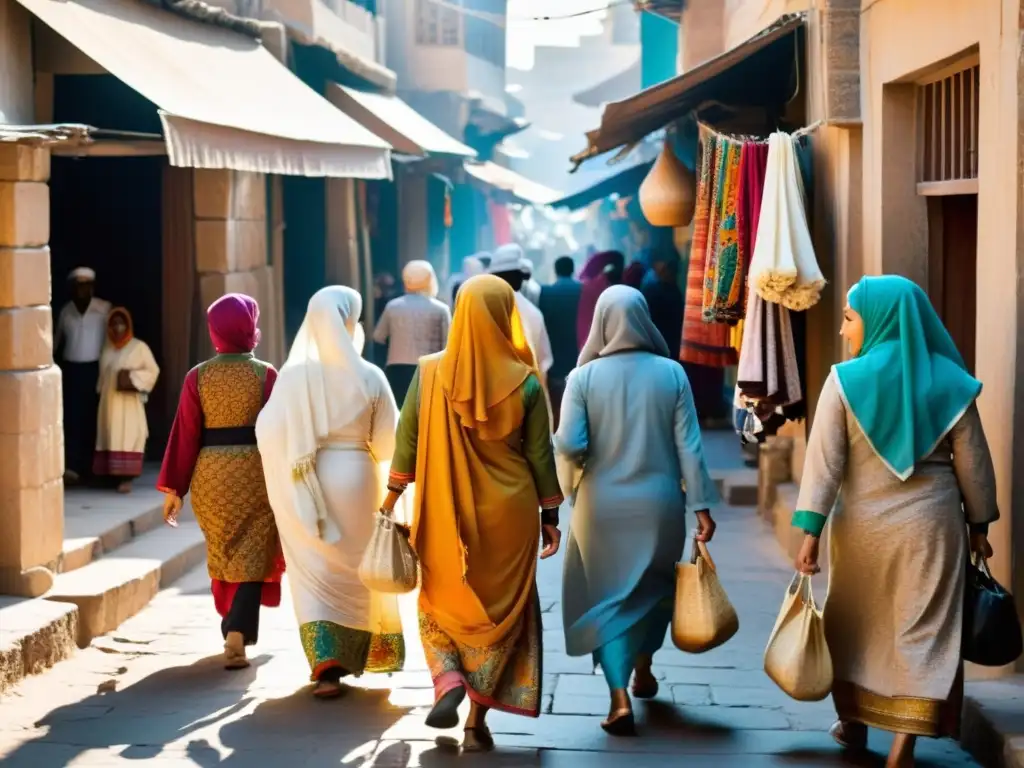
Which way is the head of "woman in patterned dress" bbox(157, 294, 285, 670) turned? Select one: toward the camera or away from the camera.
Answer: away from the camera

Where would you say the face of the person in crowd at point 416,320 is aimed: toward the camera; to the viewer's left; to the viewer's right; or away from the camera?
away from the camera

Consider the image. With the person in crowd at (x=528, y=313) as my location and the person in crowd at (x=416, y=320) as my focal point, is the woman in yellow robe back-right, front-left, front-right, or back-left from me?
back-left

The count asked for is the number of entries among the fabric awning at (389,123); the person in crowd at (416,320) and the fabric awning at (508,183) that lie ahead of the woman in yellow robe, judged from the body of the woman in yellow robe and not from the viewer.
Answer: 3

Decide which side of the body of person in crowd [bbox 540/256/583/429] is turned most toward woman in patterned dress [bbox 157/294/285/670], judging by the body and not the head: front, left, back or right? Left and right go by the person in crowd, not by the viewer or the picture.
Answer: back

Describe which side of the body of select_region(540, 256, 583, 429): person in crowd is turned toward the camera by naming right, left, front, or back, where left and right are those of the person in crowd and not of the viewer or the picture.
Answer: back

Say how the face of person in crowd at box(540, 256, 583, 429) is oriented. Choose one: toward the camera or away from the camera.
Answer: away from the camera

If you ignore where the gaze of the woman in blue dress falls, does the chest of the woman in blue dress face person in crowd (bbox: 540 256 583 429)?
yes

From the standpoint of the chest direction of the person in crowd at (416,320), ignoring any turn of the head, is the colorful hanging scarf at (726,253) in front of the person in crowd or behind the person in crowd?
behind

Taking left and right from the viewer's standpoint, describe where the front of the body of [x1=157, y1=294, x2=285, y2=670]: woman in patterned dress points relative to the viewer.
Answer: facing away from the viewer

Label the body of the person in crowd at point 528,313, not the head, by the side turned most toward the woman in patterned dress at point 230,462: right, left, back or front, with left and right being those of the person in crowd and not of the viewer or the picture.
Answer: back

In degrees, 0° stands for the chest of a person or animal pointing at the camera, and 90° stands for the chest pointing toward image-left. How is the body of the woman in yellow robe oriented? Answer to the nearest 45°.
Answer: approximately 180°

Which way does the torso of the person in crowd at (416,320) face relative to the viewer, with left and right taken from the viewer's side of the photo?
facing away from the viewer
